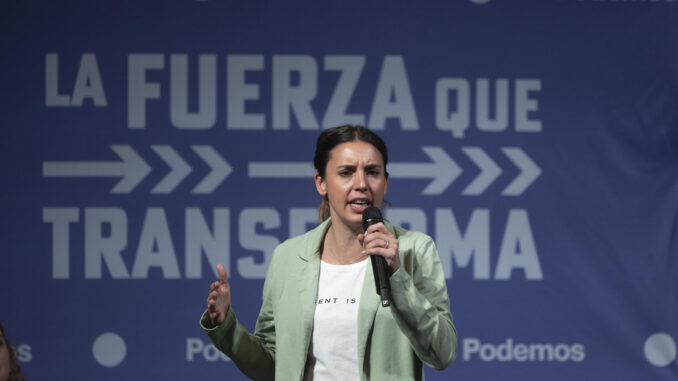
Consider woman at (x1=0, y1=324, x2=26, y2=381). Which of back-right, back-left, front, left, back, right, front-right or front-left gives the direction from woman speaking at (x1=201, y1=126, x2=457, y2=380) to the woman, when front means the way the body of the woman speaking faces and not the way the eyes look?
right

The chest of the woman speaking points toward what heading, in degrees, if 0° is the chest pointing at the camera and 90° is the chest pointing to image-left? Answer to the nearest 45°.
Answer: approximately 0°
